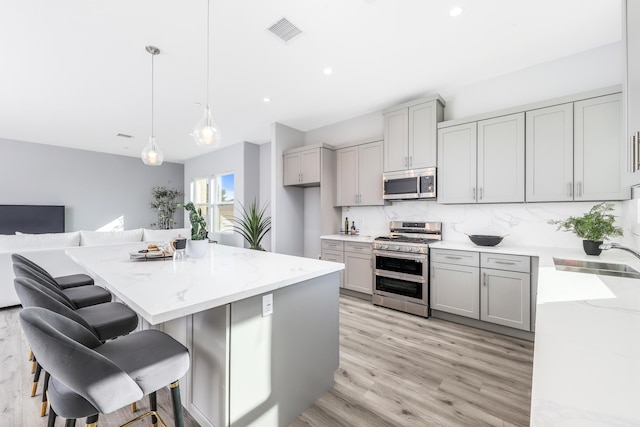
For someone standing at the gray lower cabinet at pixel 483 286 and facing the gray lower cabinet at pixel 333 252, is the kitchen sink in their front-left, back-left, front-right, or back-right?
back-left

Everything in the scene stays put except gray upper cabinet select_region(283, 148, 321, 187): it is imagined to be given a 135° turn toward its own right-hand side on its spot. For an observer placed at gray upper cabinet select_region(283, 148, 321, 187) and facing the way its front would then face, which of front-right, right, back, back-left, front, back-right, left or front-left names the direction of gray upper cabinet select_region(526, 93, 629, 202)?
back-right

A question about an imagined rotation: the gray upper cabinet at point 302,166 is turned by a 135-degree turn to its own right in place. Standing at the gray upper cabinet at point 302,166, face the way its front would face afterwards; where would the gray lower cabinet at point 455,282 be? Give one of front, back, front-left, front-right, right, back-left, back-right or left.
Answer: back-right

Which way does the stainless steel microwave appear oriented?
toward the camera

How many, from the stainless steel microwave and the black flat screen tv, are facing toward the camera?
2

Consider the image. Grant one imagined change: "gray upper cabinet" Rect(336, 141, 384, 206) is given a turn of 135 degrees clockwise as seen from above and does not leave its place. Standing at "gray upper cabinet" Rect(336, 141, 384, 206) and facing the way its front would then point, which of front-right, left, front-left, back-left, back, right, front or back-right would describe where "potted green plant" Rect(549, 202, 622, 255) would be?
back-right

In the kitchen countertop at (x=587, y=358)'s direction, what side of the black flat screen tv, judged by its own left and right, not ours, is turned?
front

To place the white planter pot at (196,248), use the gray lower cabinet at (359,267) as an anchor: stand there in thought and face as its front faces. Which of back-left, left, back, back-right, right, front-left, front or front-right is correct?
front

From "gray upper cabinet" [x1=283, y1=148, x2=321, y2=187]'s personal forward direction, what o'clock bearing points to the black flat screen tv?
The black flat screen tv is roughly at 2 o'clock from the gray upper cabinet.

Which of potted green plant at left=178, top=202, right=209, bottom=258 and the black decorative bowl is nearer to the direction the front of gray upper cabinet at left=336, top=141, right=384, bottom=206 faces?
the potted green plant

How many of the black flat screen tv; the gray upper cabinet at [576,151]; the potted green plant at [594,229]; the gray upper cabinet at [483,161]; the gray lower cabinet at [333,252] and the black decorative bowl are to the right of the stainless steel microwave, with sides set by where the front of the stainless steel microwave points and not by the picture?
2

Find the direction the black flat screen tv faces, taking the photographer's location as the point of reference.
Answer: facing the viewer

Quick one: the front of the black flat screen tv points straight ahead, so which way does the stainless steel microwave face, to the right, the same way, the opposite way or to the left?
to the right

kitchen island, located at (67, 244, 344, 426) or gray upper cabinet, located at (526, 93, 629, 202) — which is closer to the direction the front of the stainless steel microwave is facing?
the kitchen island

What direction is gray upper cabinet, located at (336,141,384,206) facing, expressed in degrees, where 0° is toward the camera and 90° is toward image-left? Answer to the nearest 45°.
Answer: approximately 45°

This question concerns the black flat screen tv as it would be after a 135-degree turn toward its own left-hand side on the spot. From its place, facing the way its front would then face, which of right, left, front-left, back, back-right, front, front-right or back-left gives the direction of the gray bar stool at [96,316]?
back-right

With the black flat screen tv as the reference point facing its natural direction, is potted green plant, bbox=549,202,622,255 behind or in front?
in front
